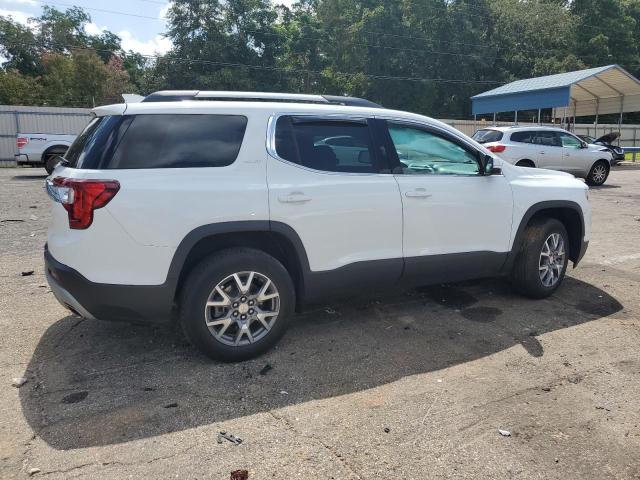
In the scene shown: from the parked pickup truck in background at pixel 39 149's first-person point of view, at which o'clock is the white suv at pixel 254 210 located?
The white suv is roughly at 3 o'clock from the parked pickup truck in background.

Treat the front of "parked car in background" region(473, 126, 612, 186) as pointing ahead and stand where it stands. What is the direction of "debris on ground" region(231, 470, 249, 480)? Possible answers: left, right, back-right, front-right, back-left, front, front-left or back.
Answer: back-right

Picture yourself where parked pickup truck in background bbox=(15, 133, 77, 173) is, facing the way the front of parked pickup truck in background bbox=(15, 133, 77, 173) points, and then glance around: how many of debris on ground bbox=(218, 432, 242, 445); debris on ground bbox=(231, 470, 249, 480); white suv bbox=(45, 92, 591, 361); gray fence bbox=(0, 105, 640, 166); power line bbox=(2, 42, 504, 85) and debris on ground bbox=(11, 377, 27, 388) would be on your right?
4

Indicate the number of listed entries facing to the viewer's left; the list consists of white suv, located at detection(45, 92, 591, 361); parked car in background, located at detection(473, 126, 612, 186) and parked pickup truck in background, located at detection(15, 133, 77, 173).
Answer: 0

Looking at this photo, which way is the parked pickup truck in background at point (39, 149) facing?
to the viewer's right

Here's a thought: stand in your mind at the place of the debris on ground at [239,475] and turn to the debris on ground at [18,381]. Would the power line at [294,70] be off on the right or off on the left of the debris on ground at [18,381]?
right

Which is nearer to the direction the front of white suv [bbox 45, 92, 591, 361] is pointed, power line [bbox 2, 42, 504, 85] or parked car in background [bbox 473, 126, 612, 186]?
the parked car in background

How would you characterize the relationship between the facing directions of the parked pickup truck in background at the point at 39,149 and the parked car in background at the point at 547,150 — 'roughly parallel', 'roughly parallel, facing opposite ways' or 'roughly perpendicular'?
roughly parallel

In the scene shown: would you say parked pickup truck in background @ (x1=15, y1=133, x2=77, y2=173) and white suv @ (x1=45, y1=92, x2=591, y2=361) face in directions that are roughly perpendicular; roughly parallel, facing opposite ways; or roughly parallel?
roughly parallel

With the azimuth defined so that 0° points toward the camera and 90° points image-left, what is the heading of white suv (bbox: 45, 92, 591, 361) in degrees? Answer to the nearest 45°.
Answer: approximately 225°

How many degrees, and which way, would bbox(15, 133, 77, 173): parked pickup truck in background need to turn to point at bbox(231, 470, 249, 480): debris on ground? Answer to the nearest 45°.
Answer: approximately 90° to its right

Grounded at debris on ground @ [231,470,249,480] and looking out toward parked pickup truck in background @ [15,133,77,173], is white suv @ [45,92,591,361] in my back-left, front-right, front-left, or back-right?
front-right

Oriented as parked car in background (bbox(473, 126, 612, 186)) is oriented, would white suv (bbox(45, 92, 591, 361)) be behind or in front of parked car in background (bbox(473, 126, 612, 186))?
behind

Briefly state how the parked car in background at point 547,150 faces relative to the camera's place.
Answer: facing away from the viewer and to the right of the viewer

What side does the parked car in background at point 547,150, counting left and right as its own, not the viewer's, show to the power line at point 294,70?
left

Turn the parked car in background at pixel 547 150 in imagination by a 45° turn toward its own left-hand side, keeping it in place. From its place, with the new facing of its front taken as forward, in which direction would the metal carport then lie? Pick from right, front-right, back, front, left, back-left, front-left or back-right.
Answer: front

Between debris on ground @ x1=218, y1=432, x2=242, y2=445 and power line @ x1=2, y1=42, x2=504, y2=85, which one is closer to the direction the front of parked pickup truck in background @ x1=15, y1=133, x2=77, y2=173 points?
the power line

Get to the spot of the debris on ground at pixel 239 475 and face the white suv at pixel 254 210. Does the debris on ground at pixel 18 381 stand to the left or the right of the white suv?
left

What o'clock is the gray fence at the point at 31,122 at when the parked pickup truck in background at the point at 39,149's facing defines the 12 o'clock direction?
The gray fence is roughly at 9 o'clock from the parked pickup truck in background.
